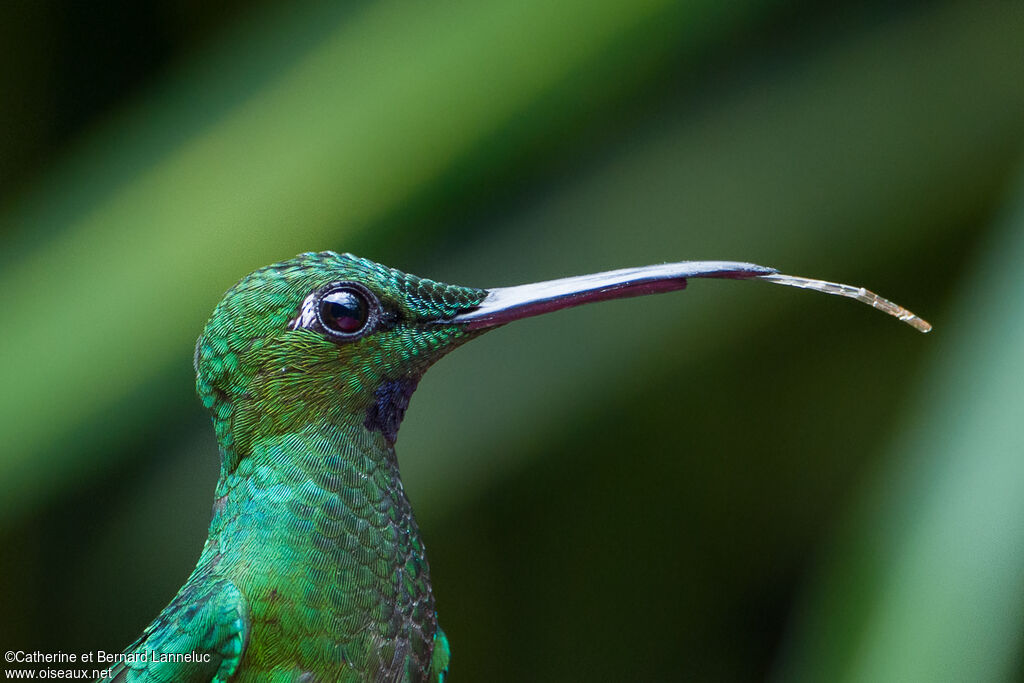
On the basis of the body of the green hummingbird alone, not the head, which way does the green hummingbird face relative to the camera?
to the viewer's right
